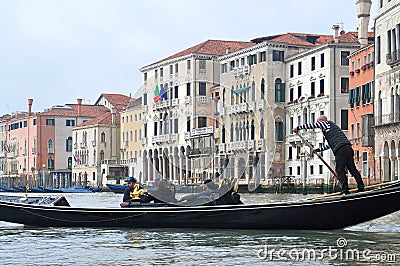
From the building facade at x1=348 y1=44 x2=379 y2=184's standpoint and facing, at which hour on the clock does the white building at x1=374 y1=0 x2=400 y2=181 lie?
The white building is roughly at 10 o'clock from the building facade.

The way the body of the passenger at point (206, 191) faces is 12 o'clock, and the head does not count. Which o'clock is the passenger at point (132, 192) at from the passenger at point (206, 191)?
the passenger at point (132, 192) is roughly at 1 o'clock from the passenger at point (206, 191).

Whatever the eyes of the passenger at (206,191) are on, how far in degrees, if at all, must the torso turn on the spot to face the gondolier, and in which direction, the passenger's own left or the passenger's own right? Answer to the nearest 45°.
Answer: approximately 135° to the passenger's own left

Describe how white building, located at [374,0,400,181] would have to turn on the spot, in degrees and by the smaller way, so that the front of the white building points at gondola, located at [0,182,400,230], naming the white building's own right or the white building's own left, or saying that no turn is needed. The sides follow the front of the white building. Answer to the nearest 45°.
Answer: approximately 45° to the white building's own left

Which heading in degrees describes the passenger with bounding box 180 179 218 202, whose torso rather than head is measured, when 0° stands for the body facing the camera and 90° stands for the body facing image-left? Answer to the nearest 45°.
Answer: approximately 90°

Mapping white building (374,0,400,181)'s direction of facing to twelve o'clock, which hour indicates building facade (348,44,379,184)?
The building facade is roughly at 4 o'clock from the white building.

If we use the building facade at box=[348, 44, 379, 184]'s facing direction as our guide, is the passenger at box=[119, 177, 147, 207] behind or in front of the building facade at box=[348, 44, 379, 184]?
in front

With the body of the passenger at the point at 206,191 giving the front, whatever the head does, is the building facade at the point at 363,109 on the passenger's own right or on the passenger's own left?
on the passenger's own right

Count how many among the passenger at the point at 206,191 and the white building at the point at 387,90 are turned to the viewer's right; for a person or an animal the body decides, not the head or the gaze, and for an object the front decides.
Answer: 0

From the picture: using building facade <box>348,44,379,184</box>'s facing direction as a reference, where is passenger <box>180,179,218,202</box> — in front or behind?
in front
